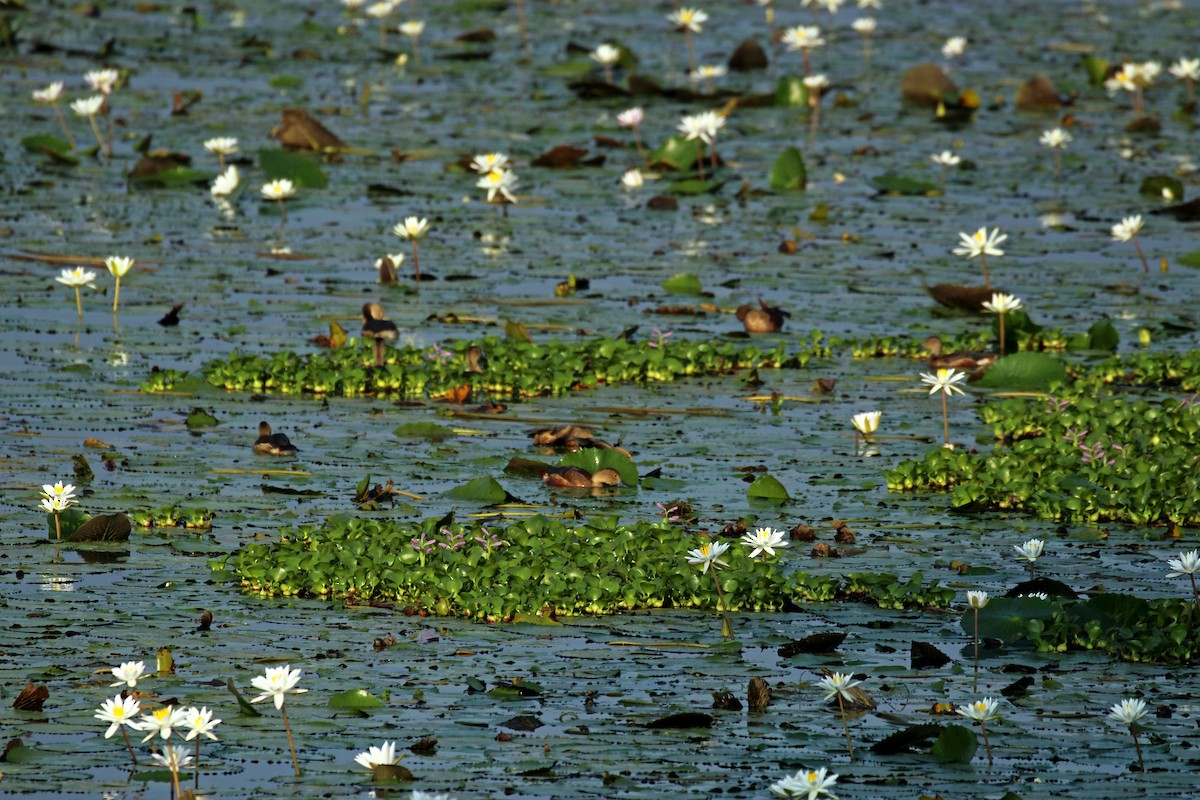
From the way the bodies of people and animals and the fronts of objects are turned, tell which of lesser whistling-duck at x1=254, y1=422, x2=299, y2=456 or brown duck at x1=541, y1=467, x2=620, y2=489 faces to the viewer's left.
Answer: the lesser whistling-duck

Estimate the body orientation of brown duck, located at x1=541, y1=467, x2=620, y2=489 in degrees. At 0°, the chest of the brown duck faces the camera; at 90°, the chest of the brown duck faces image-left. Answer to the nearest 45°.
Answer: approximately 270°

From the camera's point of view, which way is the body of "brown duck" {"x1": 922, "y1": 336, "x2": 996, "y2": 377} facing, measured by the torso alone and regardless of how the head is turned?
to the viewer's left

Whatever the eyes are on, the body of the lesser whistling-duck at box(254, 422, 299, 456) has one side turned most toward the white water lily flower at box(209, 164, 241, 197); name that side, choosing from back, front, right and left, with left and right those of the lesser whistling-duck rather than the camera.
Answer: right

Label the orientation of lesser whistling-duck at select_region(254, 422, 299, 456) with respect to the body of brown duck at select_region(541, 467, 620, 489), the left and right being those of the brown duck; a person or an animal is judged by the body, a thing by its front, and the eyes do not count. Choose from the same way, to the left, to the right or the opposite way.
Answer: the opposite way

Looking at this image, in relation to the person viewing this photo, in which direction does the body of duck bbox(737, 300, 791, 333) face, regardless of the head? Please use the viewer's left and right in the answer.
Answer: facing to the left of the viewer

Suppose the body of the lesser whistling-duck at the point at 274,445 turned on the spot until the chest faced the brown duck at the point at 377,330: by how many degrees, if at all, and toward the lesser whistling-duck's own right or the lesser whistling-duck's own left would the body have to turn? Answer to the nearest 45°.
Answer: approximately 90° to the lesser whistling-duck's own right

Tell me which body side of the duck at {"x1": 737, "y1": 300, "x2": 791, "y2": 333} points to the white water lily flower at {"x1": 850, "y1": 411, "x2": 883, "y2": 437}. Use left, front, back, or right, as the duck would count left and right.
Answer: left

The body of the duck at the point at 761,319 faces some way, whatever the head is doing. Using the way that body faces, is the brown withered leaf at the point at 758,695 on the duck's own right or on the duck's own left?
on the duck's own left

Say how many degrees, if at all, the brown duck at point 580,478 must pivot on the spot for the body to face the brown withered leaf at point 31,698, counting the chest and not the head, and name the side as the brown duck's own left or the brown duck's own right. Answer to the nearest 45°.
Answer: approximately 135° to the brown duck's own right

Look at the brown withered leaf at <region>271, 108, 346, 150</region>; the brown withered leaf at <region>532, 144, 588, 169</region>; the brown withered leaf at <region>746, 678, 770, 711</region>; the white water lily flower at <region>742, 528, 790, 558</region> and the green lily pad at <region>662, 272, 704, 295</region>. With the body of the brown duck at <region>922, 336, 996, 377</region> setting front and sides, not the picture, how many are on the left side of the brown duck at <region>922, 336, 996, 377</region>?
2

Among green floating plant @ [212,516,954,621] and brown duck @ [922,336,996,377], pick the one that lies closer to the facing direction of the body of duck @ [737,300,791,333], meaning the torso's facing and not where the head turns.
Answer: the green floating plant

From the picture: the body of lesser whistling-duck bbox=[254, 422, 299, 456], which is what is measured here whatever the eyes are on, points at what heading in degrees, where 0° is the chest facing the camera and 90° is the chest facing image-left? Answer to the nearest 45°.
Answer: approximately 90°

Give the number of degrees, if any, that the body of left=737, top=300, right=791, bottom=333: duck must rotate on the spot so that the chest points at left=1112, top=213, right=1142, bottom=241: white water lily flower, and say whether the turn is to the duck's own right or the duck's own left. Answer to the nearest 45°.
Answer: approximately 135° to the duck's own right
